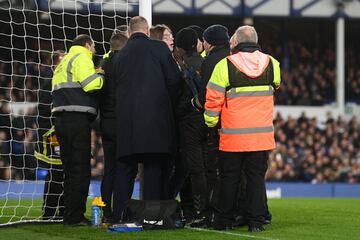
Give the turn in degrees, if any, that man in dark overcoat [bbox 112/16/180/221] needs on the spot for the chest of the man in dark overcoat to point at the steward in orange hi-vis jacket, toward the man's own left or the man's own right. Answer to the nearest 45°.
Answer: approximately 90° to the man's own right

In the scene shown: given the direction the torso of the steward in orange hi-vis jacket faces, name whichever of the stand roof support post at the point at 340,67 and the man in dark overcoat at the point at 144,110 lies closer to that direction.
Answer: the stand roof support post

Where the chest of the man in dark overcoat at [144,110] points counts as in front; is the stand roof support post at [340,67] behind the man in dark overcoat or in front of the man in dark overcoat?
in front

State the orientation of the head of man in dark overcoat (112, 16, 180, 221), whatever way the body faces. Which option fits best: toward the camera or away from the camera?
away from the camera

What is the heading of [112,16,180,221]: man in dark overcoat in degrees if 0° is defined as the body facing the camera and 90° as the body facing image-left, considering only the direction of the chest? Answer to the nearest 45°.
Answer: approximately 180°

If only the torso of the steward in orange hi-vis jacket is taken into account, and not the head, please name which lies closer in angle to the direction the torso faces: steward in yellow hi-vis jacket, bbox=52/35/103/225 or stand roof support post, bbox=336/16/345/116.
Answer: the stand roof support post

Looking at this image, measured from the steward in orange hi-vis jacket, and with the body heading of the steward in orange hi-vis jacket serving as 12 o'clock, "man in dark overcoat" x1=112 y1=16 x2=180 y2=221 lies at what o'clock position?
The man in dark overcoat is roughly at 9 o'clock from the steward in orange hi-vis jacket.

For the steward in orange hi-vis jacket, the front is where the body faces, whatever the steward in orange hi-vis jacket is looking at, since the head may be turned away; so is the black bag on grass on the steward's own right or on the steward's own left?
on the steward's own left

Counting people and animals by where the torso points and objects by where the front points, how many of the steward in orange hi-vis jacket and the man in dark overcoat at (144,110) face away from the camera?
2

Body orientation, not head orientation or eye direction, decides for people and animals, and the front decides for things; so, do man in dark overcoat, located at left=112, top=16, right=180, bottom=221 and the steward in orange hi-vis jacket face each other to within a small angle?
no

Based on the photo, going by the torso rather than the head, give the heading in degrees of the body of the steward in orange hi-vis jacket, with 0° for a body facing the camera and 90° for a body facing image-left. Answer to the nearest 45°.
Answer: approximately 180°

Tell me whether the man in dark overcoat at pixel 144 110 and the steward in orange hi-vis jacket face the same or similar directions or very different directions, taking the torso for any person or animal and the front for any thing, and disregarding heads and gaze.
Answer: same or similar directions
